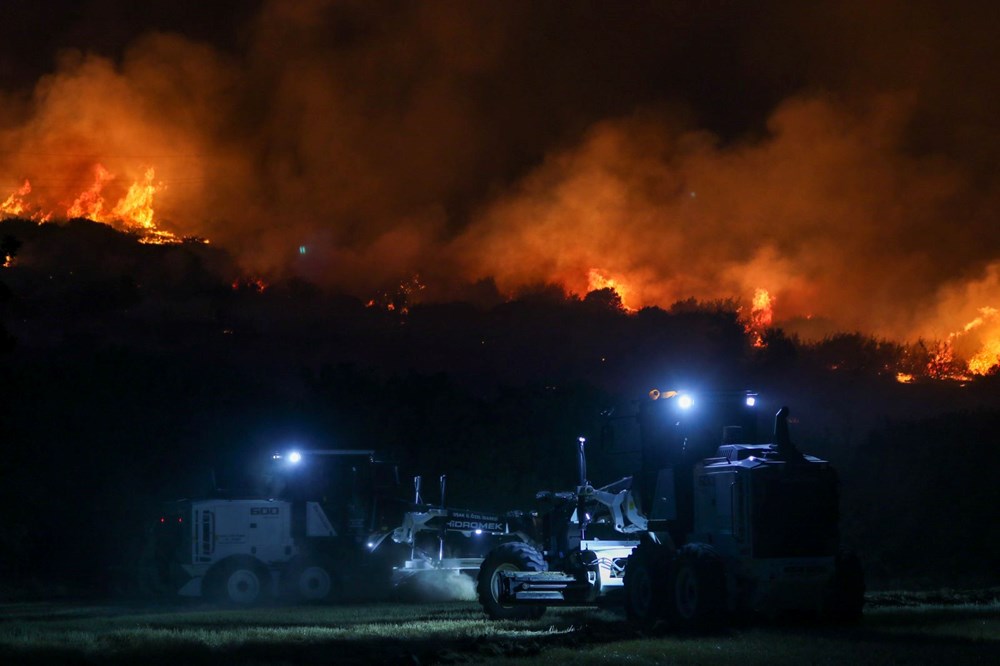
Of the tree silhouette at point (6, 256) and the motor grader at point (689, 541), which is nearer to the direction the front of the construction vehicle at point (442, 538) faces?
the motor grader

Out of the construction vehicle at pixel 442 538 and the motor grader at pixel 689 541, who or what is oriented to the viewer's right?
the construction vehicle

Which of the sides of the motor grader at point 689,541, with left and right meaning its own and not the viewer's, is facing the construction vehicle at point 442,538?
front

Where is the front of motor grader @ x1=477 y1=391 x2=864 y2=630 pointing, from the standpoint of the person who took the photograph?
facing away from the viewer and to the left of the viewer

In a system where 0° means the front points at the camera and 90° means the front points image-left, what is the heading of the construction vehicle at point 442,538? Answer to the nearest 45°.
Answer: approximately 270°

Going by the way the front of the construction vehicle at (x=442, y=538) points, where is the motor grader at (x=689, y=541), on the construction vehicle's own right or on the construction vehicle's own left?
on the construction vehicle's own right

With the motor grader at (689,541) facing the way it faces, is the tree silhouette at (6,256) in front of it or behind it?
in front
